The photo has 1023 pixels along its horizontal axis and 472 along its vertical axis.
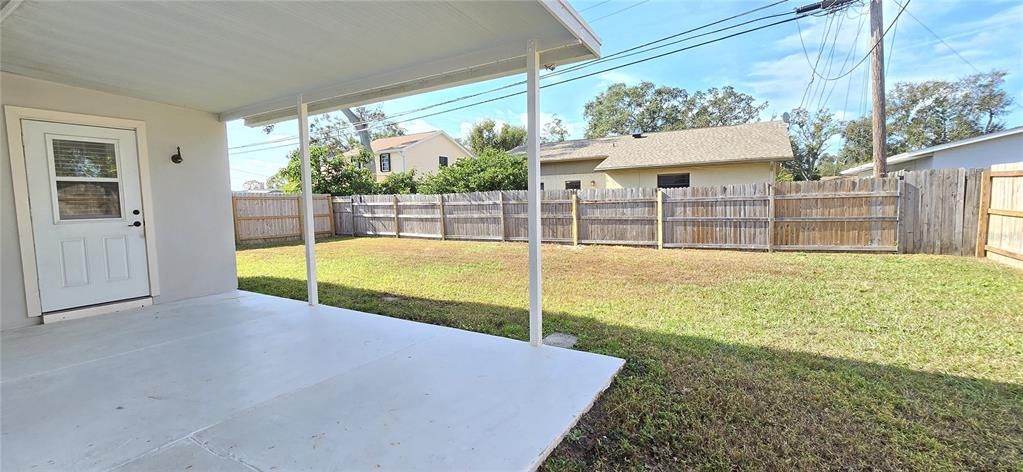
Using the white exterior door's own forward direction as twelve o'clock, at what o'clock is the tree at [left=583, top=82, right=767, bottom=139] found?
The tree is roughly at 10 o'clock from the white exterior door.

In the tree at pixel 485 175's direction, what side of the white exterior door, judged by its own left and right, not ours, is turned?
left

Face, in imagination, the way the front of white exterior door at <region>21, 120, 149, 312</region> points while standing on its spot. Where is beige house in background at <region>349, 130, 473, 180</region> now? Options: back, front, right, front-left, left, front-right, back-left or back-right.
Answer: left

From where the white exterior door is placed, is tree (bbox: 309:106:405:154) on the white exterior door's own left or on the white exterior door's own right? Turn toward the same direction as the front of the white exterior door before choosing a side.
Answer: on the white exterior door's own left

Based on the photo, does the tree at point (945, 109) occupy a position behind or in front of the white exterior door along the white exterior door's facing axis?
in front

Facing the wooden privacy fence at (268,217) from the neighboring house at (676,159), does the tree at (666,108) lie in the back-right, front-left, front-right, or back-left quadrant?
back-right

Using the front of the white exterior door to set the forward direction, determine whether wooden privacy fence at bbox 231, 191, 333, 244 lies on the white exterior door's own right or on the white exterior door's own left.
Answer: on the white exterior door's own left

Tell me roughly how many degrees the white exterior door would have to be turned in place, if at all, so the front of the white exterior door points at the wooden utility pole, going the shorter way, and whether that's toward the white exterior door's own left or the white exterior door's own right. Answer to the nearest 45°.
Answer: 0° — it already faces it

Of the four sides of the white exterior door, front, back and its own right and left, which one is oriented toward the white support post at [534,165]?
front

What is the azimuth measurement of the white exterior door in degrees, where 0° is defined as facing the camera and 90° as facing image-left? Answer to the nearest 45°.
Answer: approximately 315°

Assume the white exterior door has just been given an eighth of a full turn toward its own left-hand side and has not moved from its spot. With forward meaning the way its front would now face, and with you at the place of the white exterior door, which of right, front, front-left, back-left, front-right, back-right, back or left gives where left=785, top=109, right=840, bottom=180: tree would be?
front

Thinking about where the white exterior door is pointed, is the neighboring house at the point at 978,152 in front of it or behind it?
in front

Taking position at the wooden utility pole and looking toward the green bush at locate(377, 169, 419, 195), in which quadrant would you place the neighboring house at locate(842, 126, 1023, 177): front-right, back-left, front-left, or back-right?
back-right

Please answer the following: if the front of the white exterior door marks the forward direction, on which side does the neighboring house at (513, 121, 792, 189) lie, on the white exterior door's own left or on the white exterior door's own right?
on the white exterior door's own left
